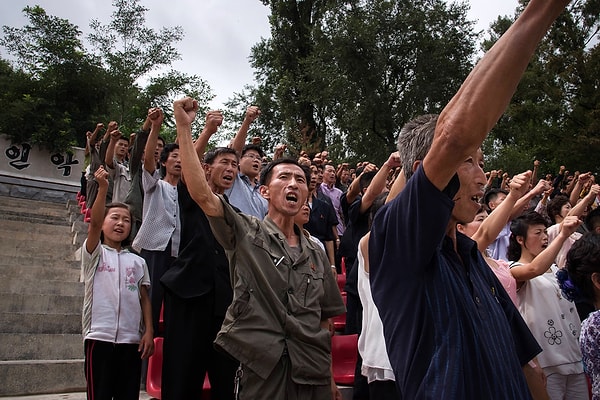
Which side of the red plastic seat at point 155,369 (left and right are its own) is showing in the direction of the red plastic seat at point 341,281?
left

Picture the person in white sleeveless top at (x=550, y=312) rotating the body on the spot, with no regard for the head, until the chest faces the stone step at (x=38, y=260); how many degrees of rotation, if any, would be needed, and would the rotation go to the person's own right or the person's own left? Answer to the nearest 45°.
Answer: approximately 135° to the person's own right

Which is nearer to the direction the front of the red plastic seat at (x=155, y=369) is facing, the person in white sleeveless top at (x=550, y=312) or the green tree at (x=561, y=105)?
the person in white sleeveless top

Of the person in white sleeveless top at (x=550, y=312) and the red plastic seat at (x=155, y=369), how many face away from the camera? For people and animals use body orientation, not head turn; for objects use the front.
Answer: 0

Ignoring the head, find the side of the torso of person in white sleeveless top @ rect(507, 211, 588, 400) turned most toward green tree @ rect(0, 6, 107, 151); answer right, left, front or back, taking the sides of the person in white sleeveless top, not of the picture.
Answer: back

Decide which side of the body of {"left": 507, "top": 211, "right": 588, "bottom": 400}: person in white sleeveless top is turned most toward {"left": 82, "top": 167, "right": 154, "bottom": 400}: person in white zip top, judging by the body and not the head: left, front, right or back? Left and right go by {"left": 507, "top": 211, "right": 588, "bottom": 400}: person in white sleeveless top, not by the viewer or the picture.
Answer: right

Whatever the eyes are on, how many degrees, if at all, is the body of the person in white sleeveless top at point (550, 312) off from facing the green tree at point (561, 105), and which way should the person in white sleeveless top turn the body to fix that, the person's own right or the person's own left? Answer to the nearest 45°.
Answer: approximately 135° to the person's own left

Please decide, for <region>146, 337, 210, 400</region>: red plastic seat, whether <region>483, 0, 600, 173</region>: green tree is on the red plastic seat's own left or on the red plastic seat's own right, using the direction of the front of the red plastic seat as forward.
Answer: on the red plastic seat's own left

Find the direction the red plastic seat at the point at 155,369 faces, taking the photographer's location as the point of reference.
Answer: facing the viewer and to the right of the viewer
